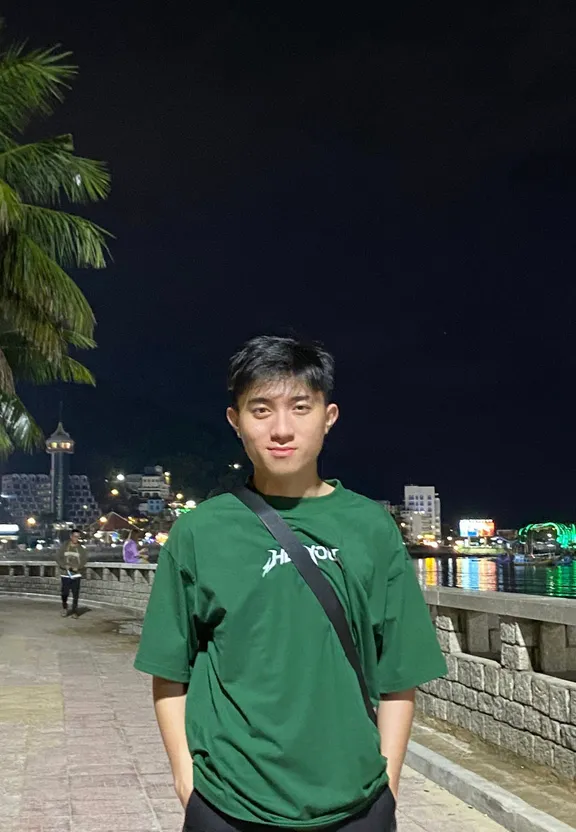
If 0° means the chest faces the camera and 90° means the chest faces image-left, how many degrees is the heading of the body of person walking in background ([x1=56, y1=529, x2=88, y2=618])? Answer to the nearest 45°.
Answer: approximately 0°

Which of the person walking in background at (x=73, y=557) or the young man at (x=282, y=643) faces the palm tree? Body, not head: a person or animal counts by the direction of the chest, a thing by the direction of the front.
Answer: the person walking in background

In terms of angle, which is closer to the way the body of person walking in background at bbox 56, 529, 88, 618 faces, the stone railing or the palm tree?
the palm tree

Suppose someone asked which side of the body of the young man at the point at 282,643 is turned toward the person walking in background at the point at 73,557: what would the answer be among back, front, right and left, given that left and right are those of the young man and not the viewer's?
back

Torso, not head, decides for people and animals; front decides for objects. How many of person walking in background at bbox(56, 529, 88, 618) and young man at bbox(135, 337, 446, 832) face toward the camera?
2

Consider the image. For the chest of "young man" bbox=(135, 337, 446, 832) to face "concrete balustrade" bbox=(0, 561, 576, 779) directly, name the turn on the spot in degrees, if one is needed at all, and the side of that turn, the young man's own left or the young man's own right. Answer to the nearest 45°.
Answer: approximately 180°

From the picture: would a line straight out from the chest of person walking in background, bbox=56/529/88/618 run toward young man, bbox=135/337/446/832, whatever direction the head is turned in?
yes
